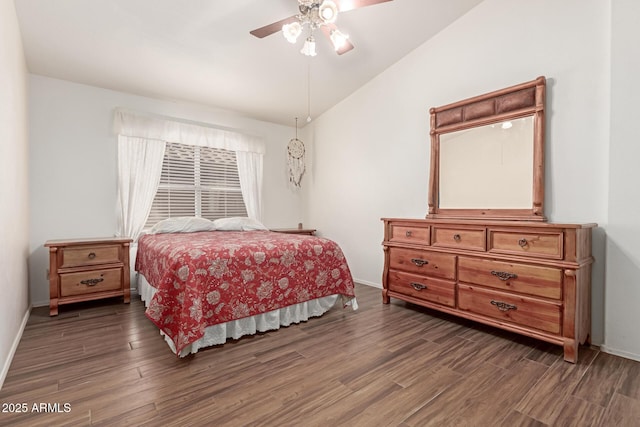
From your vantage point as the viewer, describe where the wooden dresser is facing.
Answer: facing the viewer and to the left of the viewer

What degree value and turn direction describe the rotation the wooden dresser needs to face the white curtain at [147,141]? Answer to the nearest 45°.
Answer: approximately 45° to its right

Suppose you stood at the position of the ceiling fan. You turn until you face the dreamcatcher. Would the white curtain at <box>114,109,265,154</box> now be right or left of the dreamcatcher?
left

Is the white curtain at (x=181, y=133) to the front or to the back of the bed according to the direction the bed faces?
to the back

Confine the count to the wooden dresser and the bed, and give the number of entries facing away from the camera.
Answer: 0

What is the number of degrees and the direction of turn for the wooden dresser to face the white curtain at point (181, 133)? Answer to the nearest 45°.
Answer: approximately 45° to its right

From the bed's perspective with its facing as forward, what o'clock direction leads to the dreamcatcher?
The dreamcatcher is roughly at 8 o'clock from the bed.

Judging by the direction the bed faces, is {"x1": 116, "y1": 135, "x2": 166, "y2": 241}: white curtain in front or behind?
behind

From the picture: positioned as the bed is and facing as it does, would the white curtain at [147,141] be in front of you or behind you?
behind

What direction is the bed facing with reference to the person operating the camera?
facing the viewer and to the right of the viewer

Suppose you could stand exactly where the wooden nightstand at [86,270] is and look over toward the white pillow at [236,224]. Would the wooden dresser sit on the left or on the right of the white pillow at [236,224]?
right
